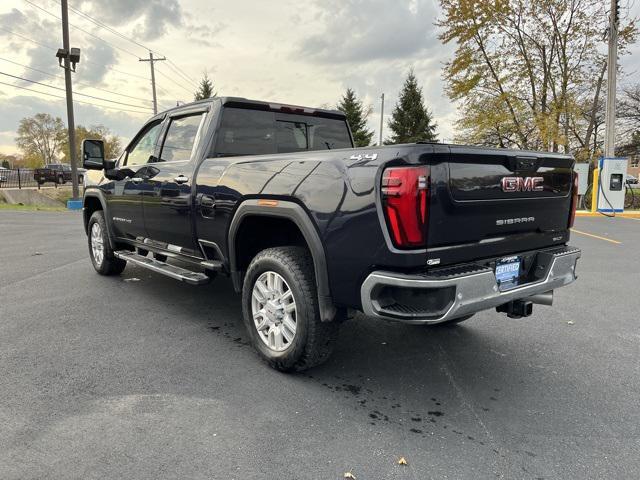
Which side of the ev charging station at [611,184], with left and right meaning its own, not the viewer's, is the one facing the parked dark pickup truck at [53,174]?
right

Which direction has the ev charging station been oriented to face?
toward the camera

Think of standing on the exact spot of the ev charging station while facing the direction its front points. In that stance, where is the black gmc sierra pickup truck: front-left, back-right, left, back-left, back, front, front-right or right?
front

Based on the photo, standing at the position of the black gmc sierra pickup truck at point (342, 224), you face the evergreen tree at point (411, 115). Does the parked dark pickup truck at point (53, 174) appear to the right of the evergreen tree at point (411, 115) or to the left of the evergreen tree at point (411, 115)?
left

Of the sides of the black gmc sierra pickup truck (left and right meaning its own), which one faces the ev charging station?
right

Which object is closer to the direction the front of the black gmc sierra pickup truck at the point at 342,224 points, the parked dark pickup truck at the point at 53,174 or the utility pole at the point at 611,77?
the parked dark pickup truck

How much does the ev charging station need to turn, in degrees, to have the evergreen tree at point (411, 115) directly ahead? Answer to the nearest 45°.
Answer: approximately 135° to its right

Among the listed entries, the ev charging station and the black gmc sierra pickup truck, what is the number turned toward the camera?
1

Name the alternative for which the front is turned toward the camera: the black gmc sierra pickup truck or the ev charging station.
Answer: the ev charging station

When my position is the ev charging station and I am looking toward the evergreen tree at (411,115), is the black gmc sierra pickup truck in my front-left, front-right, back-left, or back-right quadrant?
back-left

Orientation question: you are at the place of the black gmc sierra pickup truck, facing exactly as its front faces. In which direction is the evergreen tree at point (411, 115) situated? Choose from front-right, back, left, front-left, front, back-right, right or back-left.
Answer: front-right

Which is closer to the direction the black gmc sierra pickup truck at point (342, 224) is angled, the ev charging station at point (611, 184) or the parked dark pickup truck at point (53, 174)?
the parked dark pickup truck

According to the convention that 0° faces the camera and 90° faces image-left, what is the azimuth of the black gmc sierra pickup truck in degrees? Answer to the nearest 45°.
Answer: approximately 135°

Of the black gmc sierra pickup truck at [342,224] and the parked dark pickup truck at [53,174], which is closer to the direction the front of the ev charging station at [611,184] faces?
the black gmc sierra pickup truck
